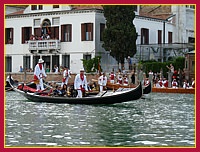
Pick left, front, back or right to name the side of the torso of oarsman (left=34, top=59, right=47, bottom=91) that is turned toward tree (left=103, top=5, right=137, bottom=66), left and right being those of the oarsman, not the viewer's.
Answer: left

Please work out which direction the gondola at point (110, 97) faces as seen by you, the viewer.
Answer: facing to the right of the viewer

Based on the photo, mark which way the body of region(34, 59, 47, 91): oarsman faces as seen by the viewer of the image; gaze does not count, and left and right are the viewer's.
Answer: facing the viewer and to the right of the viewer

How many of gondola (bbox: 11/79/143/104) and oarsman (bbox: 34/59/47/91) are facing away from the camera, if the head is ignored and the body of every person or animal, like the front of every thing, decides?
0

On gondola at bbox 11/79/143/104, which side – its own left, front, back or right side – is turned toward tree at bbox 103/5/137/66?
left

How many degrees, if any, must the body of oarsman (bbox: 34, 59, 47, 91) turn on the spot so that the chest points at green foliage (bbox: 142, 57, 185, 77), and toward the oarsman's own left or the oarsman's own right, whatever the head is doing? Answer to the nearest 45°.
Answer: approximately 90° to the oarsman's own left
